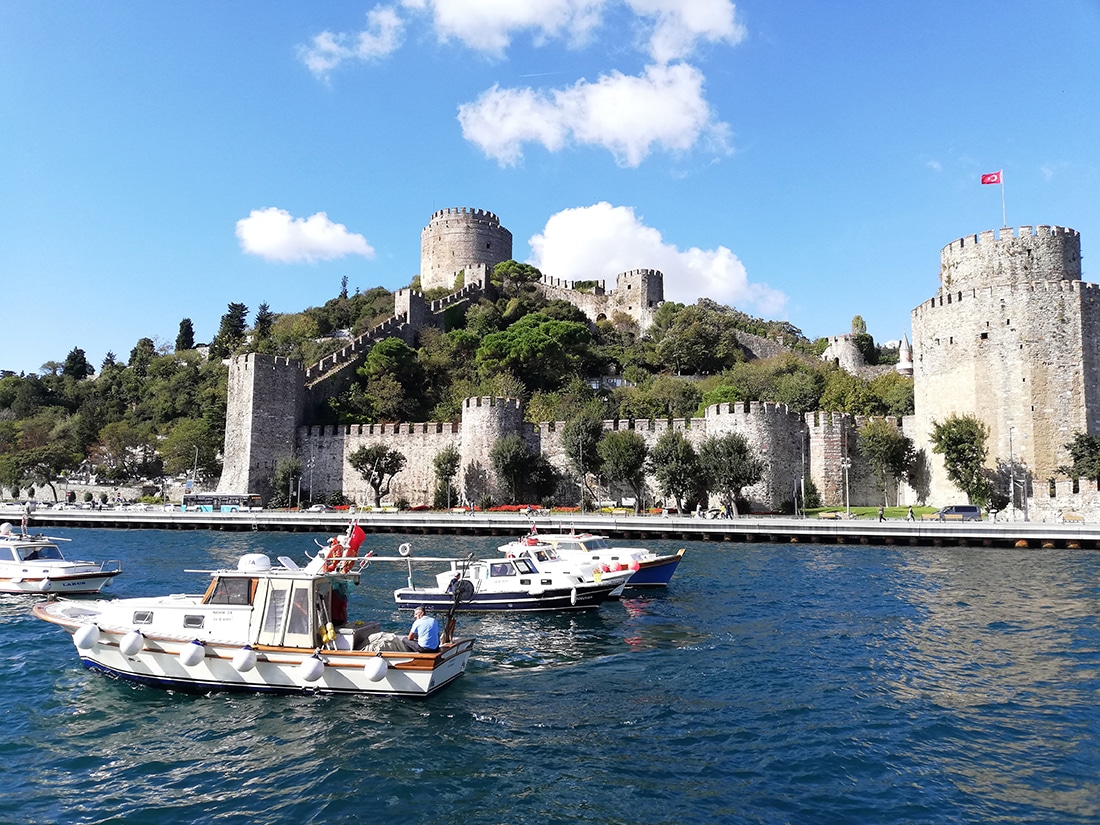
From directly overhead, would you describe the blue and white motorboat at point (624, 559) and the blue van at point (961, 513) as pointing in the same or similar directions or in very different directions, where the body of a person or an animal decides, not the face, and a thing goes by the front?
very different directions

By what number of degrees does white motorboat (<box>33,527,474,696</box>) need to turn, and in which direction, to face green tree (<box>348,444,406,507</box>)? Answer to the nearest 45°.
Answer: approximately 45° to its right

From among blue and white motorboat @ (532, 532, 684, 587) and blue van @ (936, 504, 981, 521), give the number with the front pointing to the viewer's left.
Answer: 1

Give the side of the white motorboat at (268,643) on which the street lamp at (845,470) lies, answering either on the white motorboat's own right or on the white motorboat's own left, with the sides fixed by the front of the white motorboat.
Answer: on the white motorboat's own right

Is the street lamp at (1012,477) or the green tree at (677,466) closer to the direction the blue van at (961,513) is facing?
the green tree

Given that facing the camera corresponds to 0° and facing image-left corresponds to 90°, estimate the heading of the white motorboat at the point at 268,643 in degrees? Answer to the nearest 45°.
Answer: approximately 135°

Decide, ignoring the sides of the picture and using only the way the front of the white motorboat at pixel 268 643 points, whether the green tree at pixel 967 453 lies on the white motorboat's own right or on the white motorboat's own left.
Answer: on the white motorboat's own right

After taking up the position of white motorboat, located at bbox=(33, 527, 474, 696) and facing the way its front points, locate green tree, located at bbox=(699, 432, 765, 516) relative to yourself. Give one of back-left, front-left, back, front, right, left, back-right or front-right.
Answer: right

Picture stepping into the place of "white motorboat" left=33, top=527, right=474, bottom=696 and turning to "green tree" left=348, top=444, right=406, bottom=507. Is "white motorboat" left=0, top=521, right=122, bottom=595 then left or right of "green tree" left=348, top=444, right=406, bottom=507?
left
